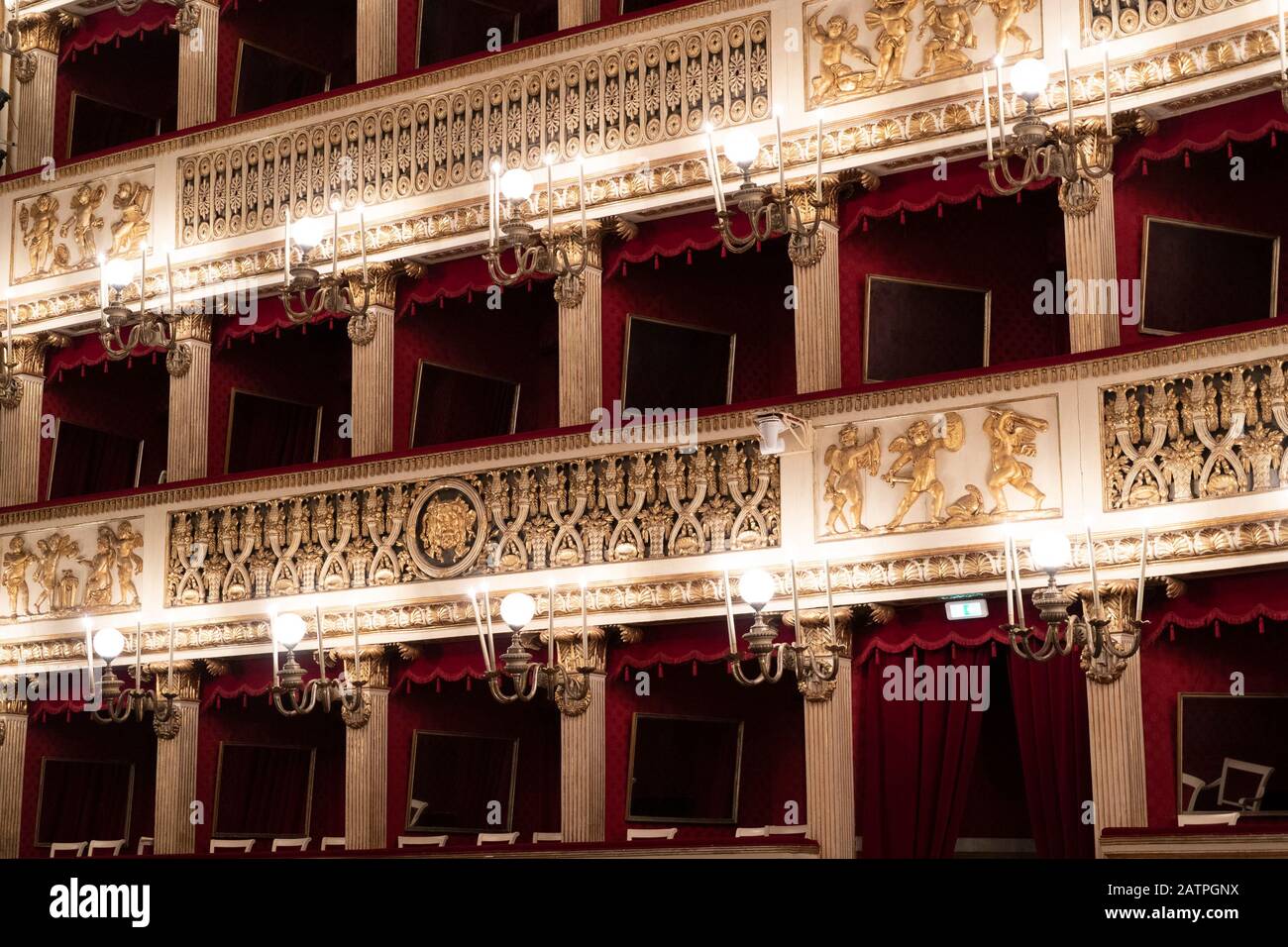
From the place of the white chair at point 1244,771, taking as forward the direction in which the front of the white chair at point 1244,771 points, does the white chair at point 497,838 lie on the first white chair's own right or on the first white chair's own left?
on the first white chair's own right

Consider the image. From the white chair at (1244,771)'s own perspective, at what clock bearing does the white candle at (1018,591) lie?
The white candle is roughly at 12 o'clock from the white chair.

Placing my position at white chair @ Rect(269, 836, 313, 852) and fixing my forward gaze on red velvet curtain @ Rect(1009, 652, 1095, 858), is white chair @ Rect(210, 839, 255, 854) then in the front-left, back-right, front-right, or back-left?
back-right

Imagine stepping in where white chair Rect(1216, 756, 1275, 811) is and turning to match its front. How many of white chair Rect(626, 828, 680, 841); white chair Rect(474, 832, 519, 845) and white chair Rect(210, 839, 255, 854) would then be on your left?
0

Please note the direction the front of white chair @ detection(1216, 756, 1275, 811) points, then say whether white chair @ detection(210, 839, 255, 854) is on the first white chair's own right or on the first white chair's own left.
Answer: on the first white chair's own right

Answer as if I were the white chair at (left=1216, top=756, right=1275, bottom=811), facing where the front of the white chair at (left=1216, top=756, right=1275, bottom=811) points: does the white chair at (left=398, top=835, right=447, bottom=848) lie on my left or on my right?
on my right

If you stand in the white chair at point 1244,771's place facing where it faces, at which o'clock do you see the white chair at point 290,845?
the white chair at point 290,845 is roughly at 2 o'clock from the white chair at point 1244,771.

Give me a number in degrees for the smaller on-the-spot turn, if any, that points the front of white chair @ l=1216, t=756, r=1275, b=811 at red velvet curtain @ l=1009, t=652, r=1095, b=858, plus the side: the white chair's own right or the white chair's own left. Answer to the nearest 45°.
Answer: approximately 45° to the white chair's own right
